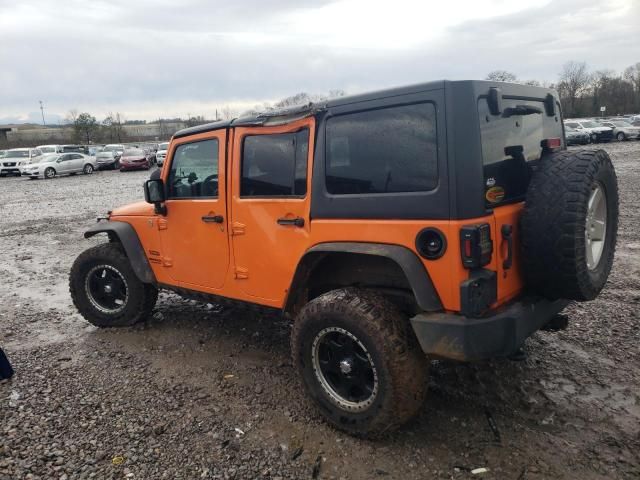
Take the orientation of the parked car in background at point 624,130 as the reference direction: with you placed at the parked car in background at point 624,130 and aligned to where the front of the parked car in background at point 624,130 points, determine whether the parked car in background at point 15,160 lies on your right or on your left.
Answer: on your right

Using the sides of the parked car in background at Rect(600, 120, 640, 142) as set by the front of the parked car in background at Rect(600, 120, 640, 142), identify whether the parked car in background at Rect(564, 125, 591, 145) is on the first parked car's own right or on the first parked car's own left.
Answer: on the first parked car's own right

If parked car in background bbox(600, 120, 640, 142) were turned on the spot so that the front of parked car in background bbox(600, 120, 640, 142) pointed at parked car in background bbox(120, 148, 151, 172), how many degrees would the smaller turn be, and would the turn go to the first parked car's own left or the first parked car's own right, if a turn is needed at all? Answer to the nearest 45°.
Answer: approximately 90° to the first parked car's own right

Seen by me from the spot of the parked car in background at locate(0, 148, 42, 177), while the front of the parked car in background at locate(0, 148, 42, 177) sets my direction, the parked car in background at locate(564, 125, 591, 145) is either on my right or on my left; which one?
on my left

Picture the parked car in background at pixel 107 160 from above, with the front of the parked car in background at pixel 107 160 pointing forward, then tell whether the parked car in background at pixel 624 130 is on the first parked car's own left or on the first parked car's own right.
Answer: on the first parked car's own left
